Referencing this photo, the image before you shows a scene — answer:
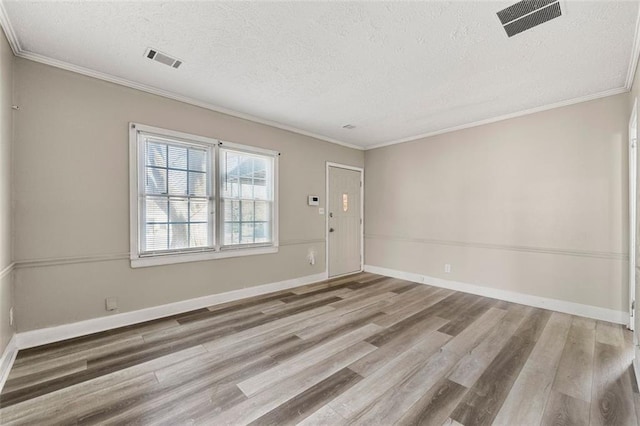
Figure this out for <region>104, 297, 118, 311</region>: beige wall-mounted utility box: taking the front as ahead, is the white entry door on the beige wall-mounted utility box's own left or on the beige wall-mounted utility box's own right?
on the beige wall-mounted utility box's own left
